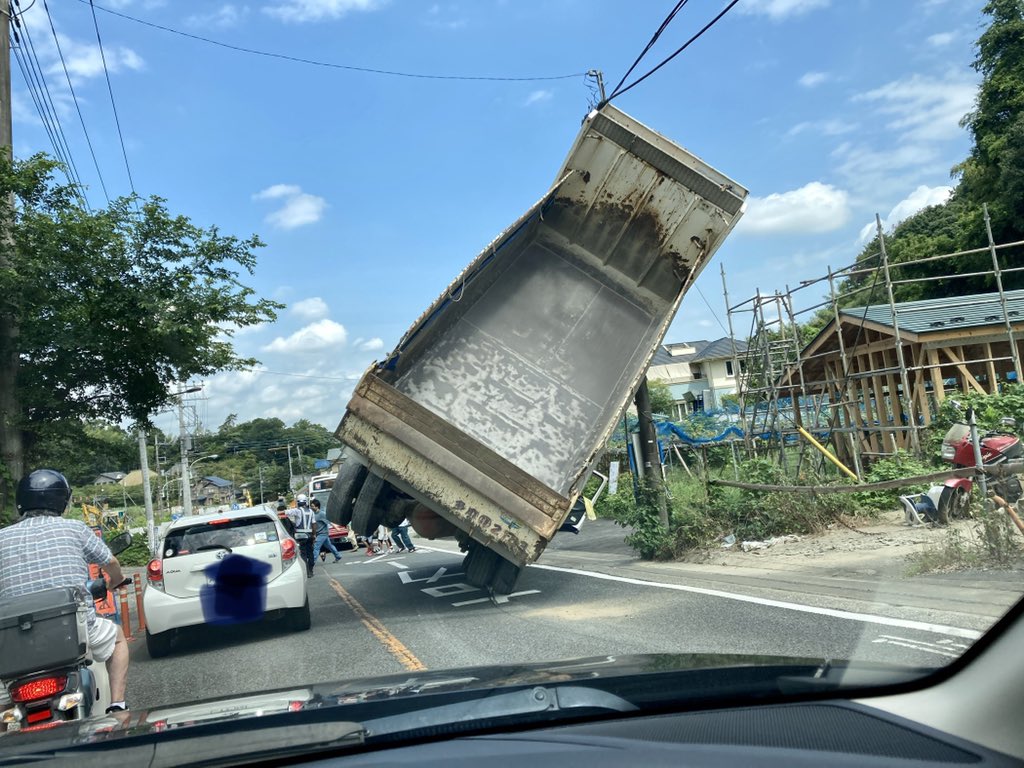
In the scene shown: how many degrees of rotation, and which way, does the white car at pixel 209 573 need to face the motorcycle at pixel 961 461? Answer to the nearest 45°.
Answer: approximately 90° to its right

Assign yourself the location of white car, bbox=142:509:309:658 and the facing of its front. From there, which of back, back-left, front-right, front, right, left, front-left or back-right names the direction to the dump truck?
right

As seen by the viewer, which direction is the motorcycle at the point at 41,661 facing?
away from the camera

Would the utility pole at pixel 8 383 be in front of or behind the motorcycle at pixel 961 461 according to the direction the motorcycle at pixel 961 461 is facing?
in front

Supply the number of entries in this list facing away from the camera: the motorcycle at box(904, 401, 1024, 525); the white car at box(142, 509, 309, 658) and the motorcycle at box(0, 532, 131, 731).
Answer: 2

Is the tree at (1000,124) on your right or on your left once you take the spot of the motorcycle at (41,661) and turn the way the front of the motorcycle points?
on your right

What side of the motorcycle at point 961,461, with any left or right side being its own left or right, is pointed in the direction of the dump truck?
front

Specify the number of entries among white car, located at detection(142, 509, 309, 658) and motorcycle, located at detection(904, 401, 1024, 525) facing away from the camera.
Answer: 1

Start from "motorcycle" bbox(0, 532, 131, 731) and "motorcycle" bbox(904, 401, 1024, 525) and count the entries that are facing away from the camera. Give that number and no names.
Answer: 1

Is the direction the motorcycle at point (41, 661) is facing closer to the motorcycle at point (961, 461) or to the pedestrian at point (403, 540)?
the pedestrian

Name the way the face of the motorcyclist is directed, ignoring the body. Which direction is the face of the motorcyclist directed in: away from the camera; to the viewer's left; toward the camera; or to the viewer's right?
away from the camera

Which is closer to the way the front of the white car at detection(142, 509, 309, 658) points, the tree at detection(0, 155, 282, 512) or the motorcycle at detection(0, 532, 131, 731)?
the tree

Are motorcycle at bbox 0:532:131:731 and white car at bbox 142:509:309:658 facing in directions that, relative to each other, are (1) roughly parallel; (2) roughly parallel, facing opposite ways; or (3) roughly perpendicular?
roughly parallel

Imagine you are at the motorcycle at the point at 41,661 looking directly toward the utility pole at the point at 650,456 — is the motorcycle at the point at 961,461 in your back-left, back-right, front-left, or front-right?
front-right

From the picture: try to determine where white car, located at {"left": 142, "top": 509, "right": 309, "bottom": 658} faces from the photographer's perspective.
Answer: facing away from the viewer

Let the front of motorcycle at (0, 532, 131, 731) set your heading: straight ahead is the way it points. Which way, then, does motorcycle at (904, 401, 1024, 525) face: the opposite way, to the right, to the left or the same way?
to the left

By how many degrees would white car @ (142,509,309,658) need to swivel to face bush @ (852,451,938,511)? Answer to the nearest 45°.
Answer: approximately 90° to its right
